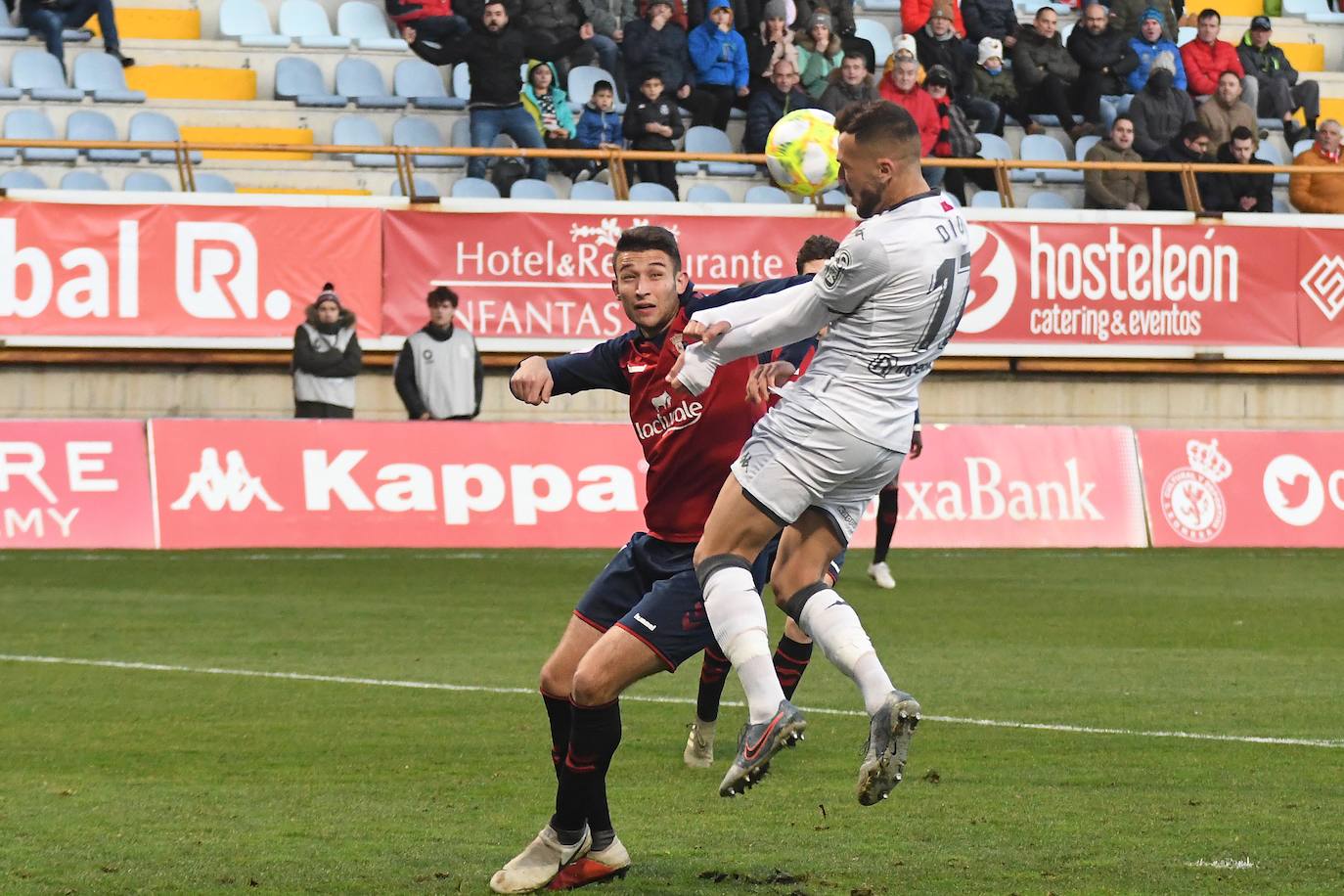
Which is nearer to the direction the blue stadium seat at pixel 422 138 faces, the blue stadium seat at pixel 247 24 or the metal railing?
the metal railing

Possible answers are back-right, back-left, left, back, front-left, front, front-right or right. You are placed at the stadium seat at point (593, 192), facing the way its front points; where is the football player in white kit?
front

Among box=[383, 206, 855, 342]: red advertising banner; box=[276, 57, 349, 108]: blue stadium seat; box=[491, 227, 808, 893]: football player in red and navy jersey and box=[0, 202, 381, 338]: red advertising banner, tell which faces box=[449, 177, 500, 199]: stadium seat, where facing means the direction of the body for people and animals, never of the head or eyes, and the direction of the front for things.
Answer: the blue stadium seat

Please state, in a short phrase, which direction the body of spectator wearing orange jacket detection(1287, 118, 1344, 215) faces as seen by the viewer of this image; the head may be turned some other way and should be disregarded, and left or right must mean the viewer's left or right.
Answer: facing the viewer

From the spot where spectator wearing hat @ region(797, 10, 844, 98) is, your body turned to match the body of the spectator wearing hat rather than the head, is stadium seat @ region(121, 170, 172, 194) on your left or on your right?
on your right

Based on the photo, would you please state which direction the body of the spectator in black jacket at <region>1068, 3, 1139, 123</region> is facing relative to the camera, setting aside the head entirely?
toward the camera

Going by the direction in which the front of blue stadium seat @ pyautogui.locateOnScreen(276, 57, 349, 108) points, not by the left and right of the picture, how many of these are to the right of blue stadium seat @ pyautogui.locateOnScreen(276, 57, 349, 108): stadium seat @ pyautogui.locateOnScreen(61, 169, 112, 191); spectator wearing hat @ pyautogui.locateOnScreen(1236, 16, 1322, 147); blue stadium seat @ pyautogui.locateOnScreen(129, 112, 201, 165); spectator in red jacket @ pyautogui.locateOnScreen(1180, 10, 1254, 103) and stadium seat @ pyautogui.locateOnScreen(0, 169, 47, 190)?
3

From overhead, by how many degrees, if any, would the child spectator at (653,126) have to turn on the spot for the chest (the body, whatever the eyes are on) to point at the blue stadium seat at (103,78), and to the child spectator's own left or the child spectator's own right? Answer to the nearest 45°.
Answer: approximately 90° to the child spectator's own right

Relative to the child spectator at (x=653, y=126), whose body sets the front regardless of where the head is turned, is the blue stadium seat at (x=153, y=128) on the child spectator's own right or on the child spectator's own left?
on the child spectator's own right

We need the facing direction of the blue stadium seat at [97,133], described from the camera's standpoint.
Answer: facing the viewer and to the right of the viewer

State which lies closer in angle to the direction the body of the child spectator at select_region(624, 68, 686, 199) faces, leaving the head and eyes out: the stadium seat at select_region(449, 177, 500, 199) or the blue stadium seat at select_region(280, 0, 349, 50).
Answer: the stadium seat

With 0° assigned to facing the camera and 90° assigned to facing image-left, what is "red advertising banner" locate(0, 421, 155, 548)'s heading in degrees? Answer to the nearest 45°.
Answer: approximately 0°

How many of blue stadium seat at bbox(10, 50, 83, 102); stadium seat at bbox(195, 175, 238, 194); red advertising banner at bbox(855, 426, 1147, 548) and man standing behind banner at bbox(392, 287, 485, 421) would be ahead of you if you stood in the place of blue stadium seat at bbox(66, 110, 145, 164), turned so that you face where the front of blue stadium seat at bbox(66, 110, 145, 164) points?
3

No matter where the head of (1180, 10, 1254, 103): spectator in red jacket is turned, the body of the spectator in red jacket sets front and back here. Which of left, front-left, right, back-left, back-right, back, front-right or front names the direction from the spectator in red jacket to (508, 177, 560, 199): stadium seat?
front-right

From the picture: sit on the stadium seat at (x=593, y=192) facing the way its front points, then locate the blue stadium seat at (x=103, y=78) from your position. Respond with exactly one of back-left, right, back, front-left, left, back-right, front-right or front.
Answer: right

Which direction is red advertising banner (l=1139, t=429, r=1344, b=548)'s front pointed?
toward the camera

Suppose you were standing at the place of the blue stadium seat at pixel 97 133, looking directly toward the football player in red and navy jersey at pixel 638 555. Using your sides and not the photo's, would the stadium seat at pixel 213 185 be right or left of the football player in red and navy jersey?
left

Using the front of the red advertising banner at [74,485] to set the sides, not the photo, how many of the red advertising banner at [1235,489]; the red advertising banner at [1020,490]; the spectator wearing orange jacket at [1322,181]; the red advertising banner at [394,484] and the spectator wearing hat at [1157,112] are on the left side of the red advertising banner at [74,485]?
5
